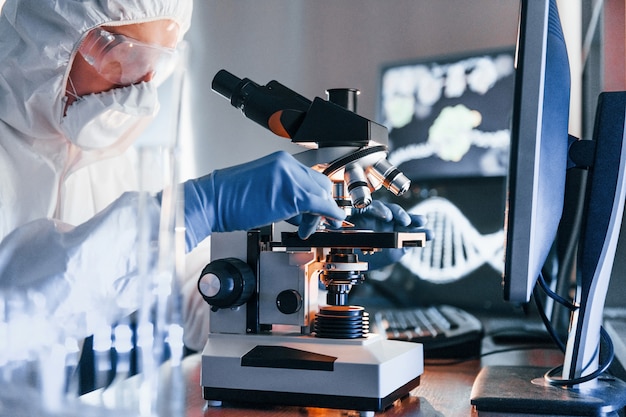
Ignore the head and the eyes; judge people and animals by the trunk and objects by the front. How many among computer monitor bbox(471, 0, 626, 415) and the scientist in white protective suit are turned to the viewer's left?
1

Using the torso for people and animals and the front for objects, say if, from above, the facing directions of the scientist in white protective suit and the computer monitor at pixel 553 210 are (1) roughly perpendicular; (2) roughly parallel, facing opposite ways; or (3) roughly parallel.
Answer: roughly parallel, facing opposite ways

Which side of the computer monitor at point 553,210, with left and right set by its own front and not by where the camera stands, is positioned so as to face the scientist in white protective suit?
front

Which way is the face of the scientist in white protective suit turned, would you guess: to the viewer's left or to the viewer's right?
to the viewer's right

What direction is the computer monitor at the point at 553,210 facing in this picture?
to the viewer's left

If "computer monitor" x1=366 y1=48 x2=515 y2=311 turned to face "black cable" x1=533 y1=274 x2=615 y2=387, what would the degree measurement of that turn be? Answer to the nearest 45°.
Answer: approximately 45° to its left

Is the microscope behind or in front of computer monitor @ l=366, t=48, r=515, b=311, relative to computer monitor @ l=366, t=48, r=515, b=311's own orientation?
in front

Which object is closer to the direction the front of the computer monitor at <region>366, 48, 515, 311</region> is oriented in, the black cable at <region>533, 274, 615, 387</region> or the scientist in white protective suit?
the scientist in white protective suit

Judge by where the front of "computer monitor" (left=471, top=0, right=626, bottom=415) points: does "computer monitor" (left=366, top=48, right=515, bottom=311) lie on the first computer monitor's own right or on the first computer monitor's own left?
on the first computer monitor's own right

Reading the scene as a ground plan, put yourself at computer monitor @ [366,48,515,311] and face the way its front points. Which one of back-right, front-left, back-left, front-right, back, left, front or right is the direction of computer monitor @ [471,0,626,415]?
front-left

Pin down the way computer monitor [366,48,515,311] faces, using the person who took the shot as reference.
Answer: facing the viewer and to the left of the viewer

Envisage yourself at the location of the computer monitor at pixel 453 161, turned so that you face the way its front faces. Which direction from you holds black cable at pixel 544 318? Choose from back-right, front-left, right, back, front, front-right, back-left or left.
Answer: front-left

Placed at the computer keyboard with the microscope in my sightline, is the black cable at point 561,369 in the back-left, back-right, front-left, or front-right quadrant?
front-left

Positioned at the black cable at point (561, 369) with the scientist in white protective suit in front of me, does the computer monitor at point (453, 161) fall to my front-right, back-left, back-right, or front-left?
front-right

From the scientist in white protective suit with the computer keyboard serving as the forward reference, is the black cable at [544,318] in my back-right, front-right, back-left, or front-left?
front-right

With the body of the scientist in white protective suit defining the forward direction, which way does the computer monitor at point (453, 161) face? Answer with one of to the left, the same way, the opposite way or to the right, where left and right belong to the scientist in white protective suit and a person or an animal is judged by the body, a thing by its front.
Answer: to the right
